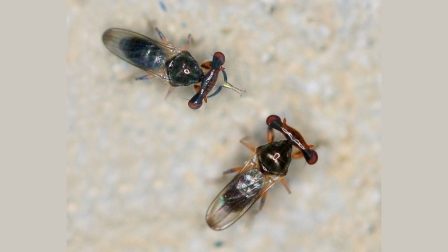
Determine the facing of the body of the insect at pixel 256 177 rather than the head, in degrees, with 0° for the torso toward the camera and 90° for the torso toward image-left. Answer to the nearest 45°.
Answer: approximately 225°
